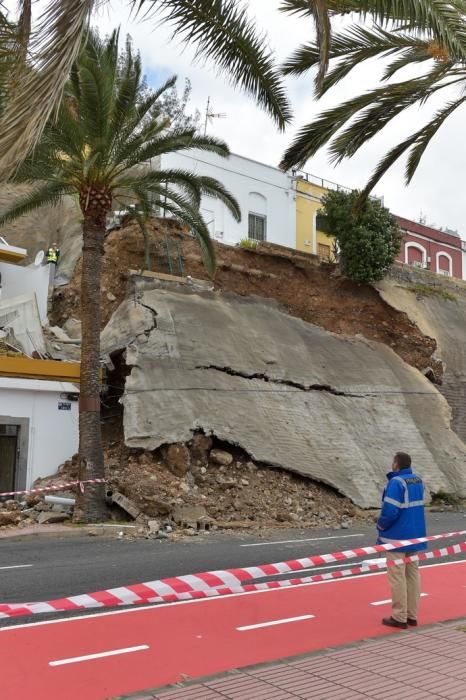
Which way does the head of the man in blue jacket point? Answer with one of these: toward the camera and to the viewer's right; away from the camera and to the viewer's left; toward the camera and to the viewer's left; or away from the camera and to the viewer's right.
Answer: away from the camera and to the viewer's left

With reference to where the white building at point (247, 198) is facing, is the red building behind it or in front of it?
behind

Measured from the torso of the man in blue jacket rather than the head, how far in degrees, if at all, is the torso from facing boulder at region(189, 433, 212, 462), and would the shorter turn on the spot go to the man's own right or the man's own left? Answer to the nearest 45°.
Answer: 0° — they already face it

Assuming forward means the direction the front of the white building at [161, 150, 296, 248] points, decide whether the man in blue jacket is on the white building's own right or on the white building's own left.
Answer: on the white building's own left

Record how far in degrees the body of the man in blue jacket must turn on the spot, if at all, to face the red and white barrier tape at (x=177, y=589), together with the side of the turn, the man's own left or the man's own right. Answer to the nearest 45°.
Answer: approximately 45° to the man's own left

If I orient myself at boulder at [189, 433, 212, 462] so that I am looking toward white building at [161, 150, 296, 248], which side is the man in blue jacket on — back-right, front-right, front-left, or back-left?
back-right
